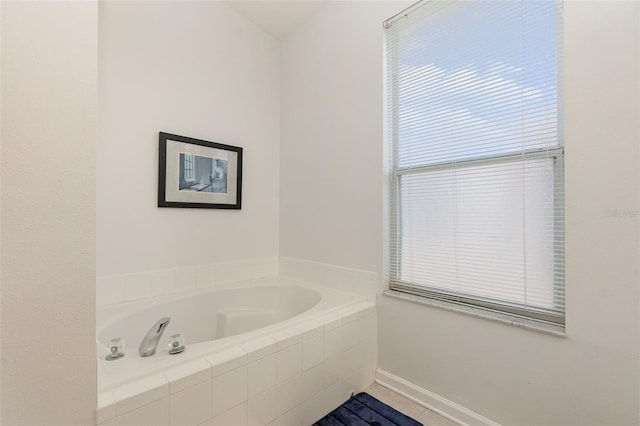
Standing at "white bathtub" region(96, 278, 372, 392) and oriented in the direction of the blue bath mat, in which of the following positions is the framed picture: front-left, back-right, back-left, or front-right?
back-left

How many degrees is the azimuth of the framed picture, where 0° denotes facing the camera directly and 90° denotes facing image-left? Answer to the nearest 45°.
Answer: approximately 315°

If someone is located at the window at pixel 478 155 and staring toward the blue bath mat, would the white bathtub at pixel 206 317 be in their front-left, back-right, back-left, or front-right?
front-right

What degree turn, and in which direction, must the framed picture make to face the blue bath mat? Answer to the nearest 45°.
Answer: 0° — it already faces it
